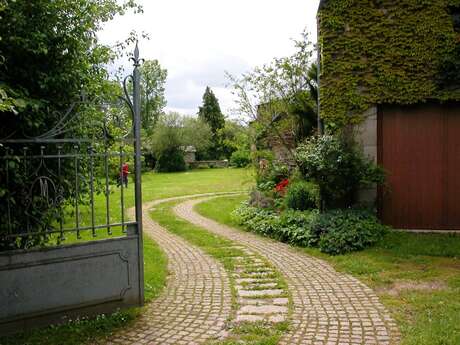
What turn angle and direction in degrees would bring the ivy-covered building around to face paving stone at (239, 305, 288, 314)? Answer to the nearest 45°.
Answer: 0° — it already faces it

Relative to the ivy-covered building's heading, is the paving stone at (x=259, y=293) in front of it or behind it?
in front

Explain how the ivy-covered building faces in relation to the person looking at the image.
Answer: facing the viewer

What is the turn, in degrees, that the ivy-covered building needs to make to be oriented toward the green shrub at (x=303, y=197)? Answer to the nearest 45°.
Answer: approximately 90° to its right

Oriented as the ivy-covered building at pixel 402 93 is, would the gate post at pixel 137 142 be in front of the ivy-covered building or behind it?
in front

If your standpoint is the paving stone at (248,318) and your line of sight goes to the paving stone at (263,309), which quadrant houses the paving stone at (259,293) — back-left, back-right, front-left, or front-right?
front-left

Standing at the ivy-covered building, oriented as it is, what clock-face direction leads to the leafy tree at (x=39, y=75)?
The leafy tree is roughly at 1 o'clock from the ivy-covered building.

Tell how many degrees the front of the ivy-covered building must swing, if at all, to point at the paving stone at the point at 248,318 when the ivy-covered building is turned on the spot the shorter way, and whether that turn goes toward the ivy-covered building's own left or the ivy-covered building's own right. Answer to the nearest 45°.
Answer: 0° — it already faces it

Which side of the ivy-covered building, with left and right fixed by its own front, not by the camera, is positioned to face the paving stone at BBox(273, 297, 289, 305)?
front

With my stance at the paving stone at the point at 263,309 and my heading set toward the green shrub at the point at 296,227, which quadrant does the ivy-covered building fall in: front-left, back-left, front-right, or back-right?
front-right
